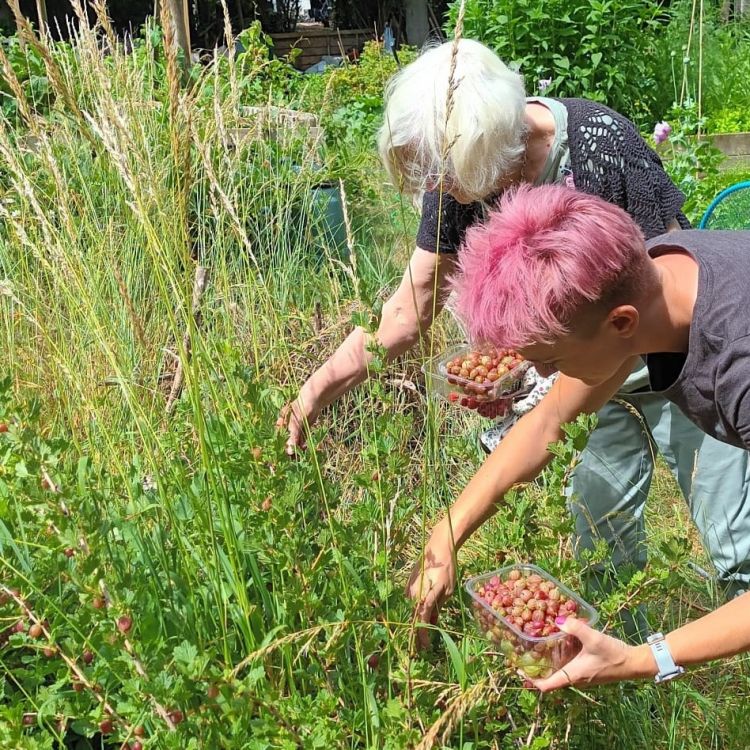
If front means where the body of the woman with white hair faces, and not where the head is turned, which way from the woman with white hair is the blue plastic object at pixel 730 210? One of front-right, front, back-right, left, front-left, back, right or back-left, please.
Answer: back

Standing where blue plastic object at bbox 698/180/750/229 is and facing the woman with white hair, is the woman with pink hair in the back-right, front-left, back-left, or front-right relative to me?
front-left

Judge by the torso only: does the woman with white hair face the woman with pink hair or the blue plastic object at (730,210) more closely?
the woman with pink hair

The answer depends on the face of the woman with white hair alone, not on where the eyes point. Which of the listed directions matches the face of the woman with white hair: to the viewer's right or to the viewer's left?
to the viewer's left

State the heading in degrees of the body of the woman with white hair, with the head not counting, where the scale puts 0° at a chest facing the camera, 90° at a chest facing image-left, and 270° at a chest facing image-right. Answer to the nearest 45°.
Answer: approximately 45°

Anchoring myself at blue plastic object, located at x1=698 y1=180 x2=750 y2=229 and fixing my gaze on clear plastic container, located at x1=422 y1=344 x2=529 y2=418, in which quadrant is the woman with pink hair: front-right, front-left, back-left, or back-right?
front-left

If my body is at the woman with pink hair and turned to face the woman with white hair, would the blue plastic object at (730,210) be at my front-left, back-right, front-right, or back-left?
front-right

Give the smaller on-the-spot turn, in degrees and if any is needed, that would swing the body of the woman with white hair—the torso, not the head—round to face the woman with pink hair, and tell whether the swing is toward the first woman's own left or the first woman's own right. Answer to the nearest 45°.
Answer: approximately 45° to the first woman's own left
